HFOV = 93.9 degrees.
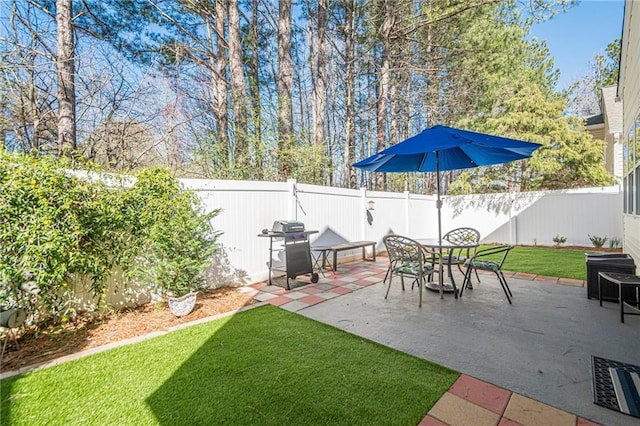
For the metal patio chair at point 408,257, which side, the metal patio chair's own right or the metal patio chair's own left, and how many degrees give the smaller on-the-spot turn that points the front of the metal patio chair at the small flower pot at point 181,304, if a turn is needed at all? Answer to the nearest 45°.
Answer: approximately 180°

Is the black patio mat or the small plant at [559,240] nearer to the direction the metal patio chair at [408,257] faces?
the small plant

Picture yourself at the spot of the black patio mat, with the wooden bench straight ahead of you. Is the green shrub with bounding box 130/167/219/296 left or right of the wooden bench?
left

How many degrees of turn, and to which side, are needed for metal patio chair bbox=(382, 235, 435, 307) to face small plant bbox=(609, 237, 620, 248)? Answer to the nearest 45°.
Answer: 0° — it already faces it

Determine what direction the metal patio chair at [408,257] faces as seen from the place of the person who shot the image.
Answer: facing away from the viewer and to the right of the viewer

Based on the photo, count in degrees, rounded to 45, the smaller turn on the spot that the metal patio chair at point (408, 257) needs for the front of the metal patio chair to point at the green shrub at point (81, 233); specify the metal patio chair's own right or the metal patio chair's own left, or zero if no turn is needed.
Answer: approximately 180°

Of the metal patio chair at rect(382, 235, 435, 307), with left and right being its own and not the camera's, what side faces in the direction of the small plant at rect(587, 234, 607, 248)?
front
